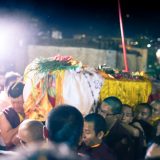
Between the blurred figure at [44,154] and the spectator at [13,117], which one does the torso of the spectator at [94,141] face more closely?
the blurred figure

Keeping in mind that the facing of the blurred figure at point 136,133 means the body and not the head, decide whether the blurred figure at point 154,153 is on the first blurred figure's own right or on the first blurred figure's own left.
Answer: on the first blurred figure's own left

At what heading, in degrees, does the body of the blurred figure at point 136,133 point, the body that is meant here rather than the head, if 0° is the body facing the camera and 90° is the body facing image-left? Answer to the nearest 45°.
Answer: approximately 45°

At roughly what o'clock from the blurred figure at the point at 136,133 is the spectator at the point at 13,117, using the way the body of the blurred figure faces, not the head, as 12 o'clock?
The spectator is roughly at 1 o'clock from the blurred figure.

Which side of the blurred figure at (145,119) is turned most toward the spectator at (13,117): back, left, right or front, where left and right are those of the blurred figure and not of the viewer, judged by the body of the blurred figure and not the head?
front

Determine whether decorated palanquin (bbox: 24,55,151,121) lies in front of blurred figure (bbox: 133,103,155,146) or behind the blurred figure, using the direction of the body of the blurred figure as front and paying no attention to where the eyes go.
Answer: in front

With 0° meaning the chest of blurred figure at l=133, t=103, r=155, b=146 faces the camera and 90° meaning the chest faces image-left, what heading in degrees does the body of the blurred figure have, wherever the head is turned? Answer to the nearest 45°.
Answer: approximately 45°

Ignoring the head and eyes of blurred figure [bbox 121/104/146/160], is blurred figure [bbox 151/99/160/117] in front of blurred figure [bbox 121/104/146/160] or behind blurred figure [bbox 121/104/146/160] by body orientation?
behind

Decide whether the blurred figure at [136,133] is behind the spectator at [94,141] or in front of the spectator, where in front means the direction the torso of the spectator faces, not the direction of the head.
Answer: behind

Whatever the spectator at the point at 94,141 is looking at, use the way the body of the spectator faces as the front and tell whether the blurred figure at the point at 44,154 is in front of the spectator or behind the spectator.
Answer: in front

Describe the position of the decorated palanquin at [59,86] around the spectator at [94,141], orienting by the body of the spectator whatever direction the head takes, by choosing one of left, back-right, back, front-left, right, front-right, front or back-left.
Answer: right

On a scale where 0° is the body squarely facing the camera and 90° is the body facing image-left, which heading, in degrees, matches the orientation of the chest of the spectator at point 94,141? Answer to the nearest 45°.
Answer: approximately 45°
